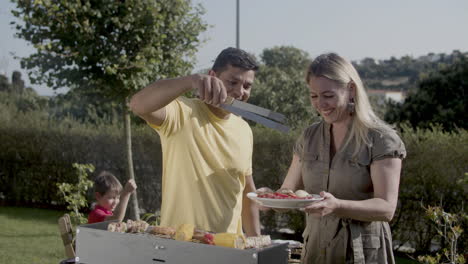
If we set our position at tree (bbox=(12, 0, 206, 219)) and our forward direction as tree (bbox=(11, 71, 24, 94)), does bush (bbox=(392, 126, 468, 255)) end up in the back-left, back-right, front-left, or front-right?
back-right

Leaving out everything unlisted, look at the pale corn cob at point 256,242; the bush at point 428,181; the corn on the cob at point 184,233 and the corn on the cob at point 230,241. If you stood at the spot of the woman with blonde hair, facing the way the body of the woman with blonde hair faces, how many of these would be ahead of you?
3

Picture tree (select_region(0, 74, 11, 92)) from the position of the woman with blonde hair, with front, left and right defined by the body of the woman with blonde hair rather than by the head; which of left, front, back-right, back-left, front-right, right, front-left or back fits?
right

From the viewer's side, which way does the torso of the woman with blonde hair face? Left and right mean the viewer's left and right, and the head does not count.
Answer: facing the viewer and to the left of the viewer

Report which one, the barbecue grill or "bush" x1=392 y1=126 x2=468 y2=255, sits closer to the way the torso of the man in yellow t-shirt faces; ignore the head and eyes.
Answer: the barbecue grill

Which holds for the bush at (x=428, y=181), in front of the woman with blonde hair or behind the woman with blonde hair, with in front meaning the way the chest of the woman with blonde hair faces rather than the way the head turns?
behind

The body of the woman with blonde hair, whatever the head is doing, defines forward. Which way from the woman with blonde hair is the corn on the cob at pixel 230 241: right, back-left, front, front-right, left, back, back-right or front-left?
front

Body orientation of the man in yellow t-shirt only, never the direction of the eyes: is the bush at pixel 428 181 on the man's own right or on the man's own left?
on the man's own left

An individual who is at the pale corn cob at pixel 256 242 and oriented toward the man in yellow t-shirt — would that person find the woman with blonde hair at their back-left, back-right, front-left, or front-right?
front-right

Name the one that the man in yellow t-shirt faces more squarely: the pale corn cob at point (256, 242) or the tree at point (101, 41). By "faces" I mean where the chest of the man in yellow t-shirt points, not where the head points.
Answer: the pale corn cob

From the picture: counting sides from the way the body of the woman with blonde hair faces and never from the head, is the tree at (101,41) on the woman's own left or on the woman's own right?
on the woman's own right

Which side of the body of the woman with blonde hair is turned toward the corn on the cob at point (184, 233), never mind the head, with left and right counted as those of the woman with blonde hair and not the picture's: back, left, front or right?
front

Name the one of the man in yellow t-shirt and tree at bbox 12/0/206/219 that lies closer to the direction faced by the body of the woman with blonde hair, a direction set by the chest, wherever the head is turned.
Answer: the man in yellow t-shirt

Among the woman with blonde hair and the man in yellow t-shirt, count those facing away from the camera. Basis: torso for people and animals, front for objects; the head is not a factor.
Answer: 0

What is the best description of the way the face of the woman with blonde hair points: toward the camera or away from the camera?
toward the camera

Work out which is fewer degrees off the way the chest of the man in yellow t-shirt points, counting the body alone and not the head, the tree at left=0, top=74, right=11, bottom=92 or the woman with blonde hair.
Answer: the woman with blonde hair
